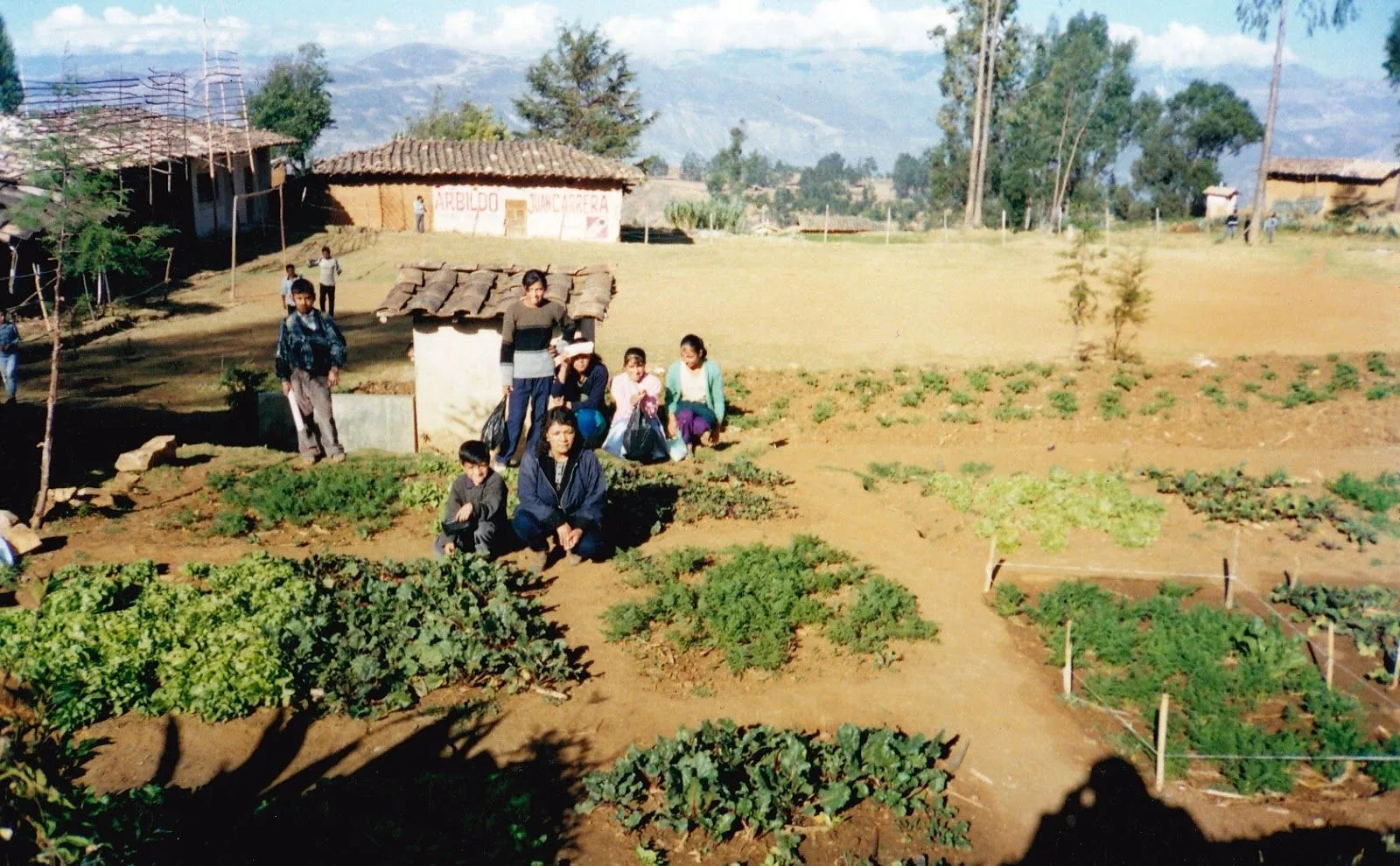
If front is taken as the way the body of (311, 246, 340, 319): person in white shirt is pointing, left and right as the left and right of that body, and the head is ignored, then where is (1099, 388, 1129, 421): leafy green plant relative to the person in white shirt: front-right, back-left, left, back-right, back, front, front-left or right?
front-left

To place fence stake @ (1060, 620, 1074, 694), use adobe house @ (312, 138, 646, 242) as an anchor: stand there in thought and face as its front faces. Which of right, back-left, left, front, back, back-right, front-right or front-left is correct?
front

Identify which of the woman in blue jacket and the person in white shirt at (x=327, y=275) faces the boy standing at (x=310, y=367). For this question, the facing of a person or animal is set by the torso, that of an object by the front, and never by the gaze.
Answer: the person in white shirt

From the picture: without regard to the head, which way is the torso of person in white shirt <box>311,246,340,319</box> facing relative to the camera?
toward the camera

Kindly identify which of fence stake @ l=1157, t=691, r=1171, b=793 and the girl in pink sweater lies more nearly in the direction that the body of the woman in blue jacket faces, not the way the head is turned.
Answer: the fence stake

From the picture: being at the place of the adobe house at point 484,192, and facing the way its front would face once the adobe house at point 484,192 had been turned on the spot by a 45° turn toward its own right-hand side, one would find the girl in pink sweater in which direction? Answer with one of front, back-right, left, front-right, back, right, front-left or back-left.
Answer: front-left

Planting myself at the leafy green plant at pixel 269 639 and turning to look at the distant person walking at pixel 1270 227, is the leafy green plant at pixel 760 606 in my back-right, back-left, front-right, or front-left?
front-right

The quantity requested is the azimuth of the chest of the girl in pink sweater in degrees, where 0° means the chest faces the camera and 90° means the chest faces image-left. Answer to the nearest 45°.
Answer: approximately 0°

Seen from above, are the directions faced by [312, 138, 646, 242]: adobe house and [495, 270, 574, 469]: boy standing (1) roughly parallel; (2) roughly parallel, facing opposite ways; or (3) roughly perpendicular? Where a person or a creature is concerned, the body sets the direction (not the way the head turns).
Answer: roughly parallel

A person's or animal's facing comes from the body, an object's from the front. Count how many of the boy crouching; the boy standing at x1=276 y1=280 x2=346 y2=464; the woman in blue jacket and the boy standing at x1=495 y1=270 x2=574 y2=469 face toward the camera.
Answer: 4

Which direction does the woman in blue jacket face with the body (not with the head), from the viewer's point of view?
toward the camera

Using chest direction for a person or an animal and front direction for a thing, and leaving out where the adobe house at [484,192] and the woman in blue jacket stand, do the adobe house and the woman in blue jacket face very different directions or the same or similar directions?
same or similar directions
